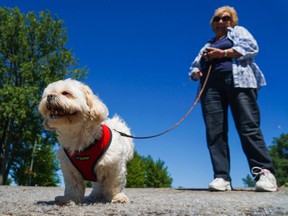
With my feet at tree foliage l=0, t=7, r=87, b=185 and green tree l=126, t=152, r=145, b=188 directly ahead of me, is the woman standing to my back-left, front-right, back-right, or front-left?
back-right

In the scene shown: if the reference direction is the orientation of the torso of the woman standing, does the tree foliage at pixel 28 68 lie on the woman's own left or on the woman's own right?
on the woman's own right

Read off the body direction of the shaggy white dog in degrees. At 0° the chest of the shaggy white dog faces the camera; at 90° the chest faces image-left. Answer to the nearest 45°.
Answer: approximately 45°

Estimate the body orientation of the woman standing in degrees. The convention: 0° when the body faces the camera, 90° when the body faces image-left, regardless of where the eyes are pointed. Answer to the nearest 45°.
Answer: approximately 45°

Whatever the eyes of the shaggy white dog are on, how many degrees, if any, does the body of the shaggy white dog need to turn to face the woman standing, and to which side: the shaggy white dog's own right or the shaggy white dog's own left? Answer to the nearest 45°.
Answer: approximately 180°

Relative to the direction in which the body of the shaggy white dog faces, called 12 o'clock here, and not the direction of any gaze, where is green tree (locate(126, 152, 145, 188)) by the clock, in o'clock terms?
The green tree is roughly at 5 o'clock from the shaggy white dog.

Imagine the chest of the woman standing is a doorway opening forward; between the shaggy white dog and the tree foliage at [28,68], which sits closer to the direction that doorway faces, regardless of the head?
the shaggy white dog

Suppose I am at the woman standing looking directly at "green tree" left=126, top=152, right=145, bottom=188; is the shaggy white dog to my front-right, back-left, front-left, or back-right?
back-left

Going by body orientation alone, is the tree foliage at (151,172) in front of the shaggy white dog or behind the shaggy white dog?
behind

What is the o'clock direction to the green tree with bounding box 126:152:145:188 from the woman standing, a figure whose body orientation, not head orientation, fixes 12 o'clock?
The green tree is roughly at 4 o'clock from the woman standing.

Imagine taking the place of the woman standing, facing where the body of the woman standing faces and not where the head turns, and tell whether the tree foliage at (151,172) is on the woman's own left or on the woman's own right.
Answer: on the woman's own right

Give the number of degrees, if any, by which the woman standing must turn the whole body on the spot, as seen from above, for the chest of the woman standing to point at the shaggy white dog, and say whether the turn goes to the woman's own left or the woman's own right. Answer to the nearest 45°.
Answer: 0° — they already face it
